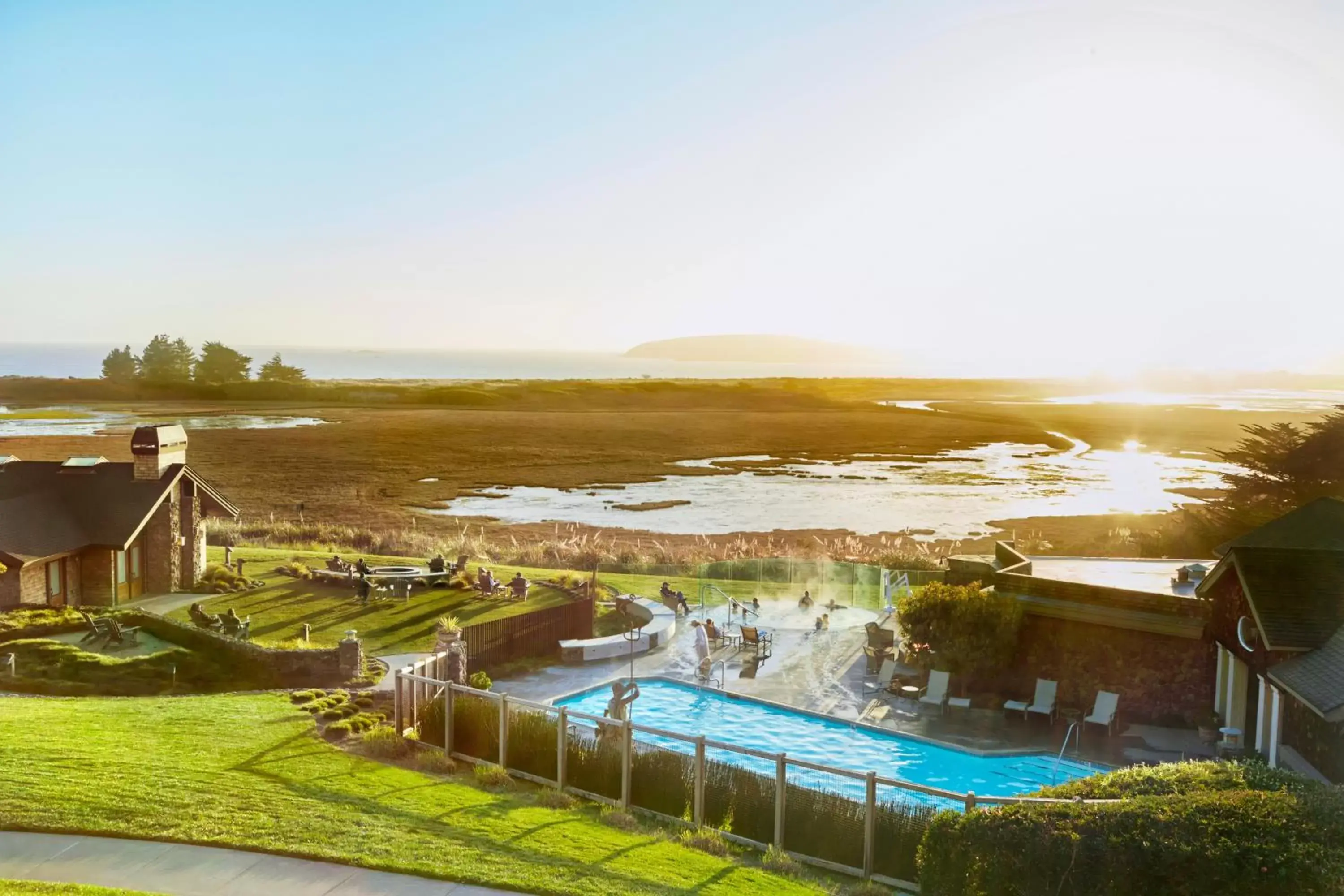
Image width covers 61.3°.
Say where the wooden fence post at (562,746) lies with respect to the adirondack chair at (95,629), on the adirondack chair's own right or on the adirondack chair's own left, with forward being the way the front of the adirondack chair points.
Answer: on the adirondack chair's own right

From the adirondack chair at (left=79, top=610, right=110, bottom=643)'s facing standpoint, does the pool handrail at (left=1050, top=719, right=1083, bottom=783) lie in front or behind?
in front

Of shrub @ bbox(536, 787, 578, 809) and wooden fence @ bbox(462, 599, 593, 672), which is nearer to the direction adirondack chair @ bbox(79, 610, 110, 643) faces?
the wooden fence

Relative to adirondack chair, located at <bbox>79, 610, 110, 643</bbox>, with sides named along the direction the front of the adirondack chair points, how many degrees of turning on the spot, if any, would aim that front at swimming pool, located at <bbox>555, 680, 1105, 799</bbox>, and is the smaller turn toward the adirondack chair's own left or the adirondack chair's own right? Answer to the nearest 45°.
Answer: approximately 45° to the adirondack chair's own right

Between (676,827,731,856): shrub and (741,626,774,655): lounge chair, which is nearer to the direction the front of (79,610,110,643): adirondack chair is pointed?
the lounge chair

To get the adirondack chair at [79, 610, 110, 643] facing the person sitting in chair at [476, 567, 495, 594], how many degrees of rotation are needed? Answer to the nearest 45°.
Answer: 0° — it already faces them

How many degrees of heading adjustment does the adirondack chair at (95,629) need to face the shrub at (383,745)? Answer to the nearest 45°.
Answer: approximately 90° to its right

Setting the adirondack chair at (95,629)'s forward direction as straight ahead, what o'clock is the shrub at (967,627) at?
The shrub is roughly at 1 o'clock from the adirondack chair.

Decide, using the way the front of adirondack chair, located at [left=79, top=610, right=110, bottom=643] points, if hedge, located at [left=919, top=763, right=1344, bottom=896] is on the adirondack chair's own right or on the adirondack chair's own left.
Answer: on the adirondack chair's own right

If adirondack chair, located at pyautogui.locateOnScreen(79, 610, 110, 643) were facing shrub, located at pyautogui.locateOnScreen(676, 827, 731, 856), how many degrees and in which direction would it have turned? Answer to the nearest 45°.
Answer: approximately 45° to its right

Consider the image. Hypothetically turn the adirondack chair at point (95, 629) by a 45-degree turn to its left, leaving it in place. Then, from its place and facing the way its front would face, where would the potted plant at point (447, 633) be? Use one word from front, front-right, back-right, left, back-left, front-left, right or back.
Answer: right

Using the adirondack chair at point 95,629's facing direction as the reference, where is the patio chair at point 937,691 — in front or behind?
in front

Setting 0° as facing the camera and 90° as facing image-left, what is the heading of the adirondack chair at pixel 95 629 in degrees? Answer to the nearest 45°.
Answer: approximately 270°

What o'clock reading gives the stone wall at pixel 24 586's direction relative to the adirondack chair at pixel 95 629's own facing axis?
The stone wall is roughly at 8 o'clock from the adirondack chair.

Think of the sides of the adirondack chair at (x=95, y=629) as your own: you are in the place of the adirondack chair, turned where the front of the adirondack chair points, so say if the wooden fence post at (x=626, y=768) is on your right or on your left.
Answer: on your right
